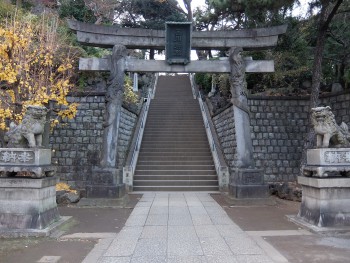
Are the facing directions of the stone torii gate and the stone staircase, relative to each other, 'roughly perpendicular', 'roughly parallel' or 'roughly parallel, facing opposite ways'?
roughly parallel

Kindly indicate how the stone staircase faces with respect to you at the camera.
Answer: facing the viewer

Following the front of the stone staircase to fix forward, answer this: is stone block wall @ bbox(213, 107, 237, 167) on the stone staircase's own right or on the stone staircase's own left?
on the stone staircase's own left

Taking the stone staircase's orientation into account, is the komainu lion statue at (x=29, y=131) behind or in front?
in front

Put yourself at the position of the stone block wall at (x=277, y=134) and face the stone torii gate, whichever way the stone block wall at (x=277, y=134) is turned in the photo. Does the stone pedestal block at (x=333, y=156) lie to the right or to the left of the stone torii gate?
left

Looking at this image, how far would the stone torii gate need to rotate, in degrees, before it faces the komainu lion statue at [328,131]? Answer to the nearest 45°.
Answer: approximately 45° to its left

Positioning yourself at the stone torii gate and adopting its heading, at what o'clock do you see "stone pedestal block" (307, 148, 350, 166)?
The stone pedestal block is roughly at 11 o'clock from the stone torii gate.

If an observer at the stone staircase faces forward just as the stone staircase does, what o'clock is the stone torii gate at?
The stone torii gate is roughly at 12 o'clock from the stone staircase.

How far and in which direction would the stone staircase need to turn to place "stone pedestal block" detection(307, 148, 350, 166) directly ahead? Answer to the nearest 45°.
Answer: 0° — it already faces it

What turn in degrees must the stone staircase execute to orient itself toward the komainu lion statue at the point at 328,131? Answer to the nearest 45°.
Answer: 0° — it already faces it

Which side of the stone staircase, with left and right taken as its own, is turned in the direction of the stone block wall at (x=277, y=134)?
left

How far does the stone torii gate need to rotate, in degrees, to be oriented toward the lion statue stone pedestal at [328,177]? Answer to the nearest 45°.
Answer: approximately 45° to its left
